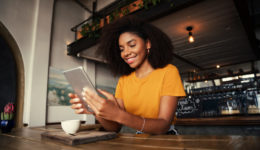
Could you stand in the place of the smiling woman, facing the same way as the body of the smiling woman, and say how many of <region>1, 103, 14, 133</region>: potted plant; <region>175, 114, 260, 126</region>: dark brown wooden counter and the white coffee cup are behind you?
1

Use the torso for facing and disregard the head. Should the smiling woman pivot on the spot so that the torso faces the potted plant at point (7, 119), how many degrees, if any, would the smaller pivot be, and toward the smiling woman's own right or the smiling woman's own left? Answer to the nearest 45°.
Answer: approximately 45° to the smiling woman's own right

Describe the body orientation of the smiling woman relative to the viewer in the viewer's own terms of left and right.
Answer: facing the viewer and to the left of the viewer

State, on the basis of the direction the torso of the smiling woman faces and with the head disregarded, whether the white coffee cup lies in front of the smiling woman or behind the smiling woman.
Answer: in front

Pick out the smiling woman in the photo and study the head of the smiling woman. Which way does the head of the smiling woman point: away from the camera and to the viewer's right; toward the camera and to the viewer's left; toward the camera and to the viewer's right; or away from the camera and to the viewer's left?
toward the camera and to the viewer's left

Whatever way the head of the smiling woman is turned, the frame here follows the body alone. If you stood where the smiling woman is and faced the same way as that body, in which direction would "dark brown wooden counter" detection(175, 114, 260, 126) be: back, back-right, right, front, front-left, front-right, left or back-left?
back
